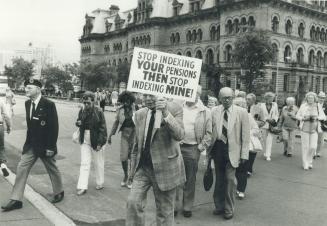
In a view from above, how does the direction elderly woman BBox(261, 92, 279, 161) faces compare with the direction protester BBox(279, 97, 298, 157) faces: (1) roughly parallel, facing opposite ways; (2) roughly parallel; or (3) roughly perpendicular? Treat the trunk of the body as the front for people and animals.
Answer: roughly parallel

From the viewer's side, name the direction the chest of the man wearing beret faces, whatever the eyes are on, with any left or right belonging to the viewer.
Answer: facing the viewer and to the left of the viewer

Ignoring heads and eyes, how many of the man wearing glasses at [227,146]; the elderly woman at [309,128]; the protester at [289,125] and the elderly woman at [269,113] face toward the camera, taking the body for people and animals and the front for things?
4

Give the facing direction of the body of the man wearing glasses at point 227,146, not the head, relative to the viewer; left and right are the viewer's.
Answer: facing the viewer

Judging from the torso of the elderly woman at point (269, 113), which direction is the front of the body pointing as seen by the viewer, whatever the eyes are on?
toward the camera

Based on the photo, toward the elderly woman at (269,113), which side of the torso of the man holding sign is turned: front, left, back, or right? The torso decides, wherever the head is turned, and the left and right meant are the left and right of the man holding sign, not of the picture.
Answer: back

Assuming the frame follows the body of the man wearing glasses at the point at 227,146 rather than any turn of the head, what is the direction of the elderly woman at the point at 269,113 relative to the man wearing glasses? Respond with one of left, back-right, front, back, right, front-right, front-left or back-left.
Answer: back

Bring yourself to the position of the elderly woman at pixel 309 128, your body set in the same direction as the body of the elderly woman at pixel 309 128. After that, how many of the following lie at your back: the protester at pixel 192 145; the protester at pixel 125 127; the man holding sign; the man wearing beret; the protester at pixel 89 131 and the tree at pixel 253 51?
1

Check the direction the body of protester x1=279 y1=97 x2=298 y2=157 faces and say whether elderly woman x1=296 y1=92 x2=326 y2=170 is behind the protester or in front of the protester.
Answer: in front

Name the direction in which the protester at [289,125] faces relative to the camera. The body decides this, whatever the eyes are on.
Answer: toward the camera

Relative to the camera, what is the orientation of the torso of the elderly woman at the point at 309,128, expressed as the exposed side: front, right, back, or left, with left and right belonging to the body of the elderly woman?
front

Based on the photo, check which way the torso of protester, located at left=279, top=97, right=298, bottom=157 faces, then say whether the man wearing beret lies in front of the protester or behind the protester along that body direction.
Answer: in front
